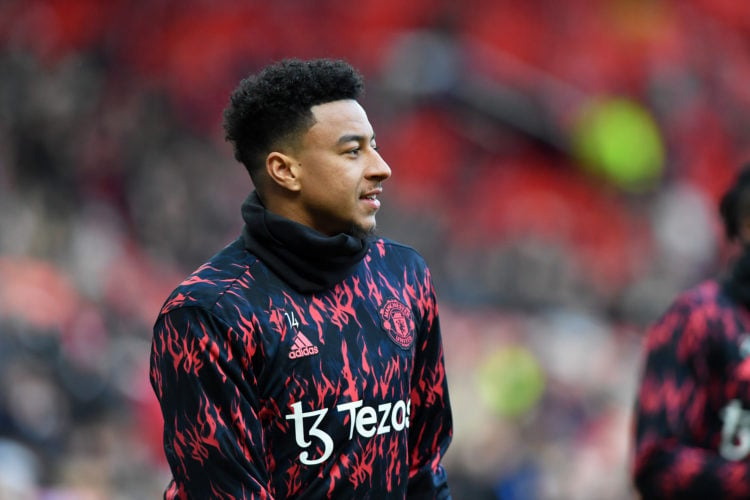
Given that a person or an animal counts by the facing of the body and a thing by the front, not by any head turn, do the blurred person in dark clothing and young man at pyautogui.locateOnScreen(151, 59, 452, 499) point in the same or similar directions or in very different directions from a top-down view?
same or similar directions

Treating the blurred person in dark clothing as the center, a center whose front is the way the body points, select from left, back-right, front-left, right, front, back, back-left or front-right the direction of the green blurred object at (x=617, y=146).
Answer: back-left

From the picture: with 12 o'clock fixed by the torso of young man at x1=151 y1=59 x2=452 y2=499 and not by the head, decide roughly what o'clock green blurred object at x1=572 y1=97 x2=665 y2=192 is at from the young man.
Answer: The green blurred object is roughly at 8 o'clock from the young man.

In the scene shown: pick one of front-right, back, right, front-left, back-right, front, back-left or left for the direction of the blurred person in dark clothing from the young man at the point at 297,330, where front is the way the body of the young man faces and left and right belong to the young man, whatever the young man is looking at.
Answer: left

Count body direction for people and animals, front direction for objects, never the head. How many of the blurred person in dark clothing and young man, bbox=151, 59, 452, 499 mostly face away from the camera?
0

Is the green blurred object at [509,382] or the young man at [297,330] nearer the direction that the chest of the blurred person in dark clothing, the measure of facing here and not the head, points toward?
the young man

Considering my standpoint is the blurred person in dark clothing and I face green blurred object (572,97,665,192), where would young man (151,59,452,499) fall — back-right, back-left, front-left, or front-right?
back-left

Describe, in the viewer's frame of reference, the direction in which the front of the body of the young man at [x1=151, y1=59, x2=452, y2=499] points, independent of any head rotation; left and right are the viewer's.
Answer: facing the viewer and to the right of the viewer

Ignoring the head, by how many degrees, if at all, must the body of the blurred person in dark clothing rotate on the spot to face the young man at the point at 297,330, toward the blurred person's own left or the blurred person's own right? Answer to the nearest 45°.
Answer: approximately 90° to the blurred person's own right

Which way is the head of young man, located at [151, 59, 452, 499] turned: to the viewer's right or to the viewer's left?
to the viewer's right

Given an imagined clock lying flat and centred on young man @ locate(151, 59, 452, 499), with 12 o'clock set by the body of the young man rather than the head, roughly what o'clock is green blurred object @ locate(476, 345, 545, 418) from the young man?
The green blurred object is roughly at 8 o'clock from the young man.
